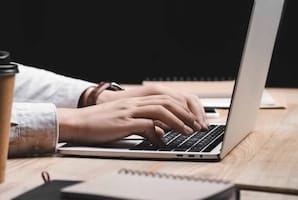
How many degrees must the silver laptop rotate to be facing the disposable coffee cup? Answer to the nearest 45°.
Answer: approximately 45° to its left

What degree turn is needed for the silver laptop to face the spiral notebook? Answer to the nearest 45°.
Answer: approximately 90° to its left

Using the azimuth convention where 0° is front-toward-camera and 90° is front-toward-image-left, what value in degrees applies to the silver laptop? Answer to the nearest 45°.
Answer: approximately 90°

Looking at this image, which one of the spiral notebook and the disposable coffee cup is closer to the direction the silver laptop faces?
the disposable coffee cup
